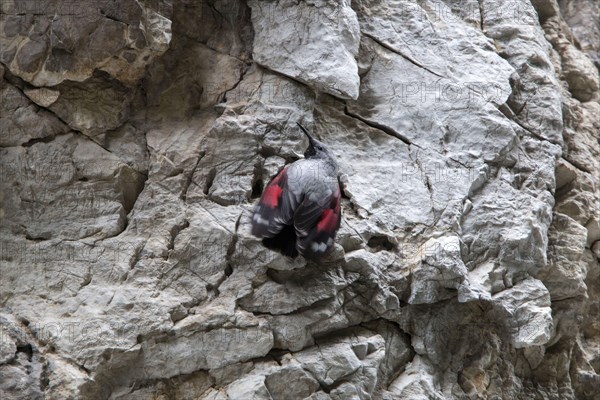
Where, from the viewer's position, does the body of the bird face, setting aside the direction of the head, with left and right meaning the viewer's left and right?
facing away from the viewer
